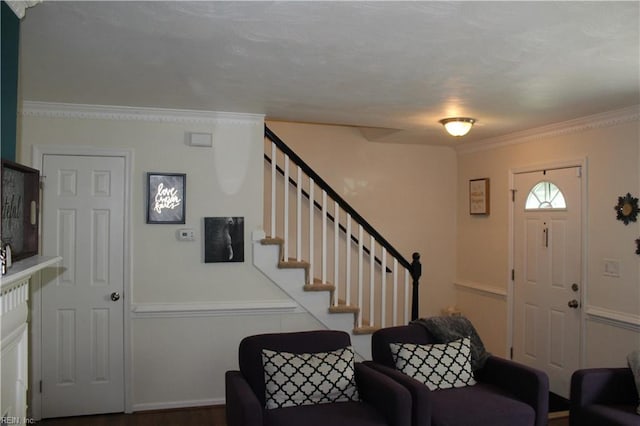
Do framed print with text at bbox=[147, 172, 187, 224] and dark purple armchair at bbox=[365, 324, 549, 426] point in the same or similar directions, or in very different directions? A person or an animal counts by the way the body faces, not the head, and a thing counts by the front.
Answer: same or similar directions

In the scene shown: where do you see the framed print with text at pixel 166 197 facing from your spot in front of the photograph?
facing the viewer

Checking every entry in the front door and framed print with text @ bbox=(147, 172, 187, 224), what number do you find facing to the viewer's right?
0

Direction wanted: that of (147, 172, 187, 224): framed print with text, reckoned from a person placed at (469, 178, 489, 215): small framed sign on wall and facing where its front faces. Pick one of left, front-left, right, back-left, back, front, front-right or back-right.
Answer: front

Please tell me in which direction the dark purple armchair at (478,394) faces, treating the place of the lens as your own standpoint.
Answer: facing the viewer and to the right of the viewer

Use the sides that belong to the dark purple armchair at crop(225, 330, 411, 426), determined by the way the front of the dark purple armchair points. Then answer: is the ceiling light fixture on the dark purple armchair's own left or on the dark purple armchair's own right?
on the dark purple armchair's own left

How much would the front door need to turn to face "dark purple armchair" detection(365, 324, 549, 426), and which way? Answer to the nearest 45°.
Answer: approximately 45° to its left

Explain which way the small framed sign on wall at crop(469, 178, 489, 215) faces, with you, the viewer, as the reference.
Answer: facing the viewer and to the left of the viewer

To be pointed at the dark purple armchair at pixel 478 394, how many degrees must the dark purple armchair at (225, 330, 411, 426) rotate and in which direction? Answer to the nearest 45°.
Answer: approximately 45° to its left

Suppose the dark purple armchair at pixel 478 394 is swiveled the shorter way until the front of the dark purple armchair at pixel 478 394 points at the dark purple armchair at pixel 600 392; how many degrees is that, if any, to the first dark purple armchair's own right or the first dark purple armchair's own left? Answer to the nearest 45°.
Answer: approximately 45° to the first dark purple armchair's own left

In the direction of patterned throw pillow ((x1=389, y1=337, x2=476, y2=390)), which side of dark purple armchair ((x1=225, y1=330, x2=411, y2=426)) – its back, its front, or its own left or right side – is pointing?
left

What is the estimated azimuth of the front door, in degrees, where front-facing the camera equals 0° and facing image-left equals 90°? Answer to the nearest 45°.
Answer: approximately 45°

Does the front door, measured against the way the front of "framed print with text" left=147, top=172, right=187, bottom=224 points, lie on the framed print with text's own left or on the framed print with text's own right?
on the framed print with text's own left

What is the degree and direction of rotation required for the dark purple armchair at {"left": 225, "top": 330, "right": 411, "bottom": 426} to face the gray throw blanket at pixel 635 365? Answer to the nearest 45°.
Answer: approximately 45° to its left

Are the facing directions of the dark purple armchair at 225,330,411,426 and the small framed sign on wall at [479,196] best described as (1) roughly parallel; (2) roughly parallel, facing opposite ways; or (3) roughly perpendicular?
roughly perpendicular

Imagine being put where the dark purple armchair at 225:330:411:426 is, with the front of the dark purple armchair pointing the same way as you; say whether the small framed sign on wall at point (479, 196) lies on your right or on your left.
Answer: on your left

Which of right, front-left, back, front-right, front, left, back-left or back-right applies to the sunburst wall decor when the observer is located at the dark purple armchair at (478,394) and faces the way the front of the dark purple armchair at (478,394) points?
left

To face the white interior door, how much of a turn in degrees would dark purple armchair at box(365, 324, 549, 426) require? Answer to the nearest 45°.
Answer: approximately 135° to its right
